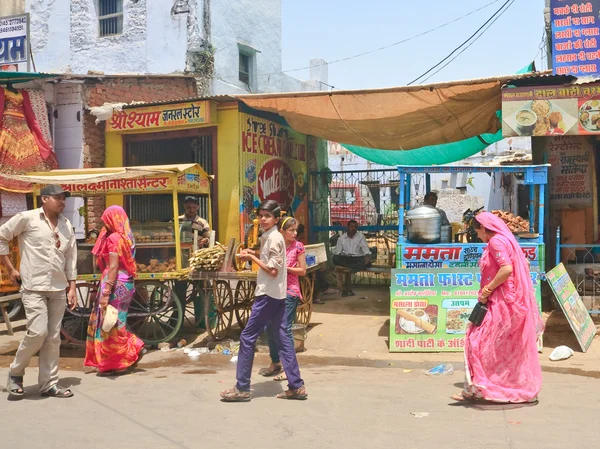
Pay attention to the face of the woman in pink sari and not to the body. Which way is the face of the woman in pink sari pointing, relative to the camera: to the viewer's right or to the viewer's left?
to the viewer's left

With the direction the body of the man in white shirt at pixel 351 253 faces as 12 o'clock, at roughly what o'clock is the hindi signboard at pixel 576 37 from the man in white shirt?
The hindi signboard is roughly at 9 o'clock from the man in white shirt.

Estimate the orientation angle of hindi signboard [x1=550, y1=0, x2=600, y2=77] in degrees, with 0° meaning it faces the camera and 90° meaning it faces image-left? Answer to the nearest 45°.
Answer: approximately 0°

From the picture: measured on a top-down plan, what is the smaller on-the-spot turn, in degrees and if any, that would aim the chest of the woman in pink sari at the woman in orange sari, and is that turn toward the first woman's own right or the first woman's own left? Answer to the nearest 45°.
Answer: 0° — they already face them

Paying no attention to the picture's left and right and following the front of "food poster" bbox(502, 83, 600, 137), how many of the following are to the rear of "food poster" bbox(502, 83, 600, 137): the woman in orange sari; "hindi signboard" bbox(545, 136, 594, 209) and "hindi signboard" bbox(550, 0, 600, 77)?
2

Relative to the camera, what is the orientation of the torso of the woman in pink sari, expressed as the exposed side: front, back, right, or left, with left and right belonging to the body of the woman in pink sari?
left

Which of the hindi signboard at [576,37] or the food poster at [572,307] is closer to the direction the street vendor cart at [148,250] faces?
the food poster

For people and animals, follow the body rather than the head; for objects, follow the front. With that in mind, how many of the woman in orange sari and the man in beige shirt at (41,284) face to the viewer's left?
1

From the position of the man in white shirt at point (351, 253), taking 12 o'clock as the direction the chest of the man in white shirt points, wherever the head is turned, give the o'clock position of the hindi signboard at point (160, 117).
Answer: The hindi signboard is roughly at 2 o'clock from the man in white shirt.

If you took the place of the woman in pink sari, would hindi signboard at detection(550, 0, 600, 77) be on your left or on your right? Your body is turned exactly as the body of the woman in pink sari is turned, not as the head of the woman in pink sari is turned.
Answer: on your right

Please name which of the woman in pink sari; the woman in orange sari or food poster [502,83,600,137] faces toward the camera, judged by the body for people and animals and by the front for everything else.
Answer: the food poster

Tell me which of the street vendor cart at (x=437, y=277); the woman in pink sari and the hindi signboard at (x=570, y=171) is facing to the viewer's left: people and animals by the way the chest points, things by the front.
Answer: the woman in pink sari

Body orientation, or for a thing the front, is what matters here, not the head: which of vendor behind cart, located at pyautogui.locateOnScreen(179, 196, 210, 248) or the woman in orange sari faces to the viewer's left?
the woman in orange sari
